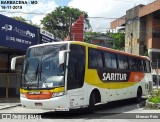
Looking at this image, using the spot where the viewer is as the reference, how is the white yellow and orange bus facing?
facing the viewer and to the left of the viewer

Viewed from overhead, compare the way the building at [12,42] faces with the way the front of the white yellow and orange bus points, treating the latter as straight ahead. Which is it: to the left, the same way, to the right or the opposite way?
to the left

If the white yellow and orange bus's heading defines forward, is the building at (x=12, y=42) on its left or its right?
on its right

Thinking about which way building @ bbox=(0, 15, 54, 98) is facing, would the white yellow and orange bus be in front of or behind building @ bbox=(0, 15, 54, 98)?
in front

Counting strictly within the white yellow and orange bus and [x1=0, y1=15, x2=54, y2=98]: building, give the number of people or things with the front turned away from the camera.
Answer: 0

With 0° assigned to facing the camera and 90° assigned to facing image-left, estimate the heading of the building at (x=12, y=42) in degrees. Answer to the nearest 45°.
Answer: approximately 315°
